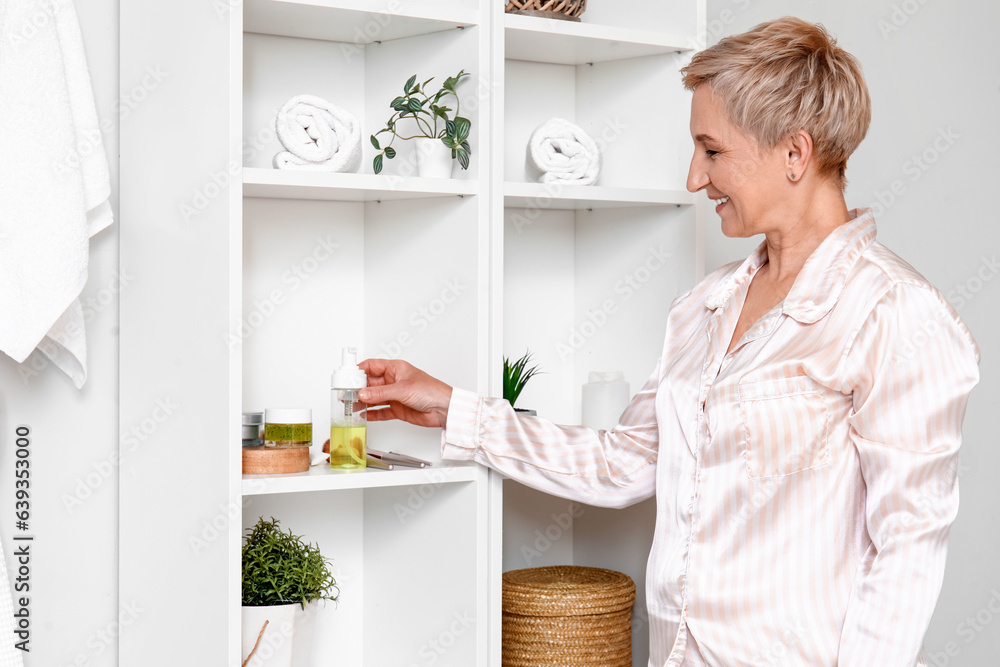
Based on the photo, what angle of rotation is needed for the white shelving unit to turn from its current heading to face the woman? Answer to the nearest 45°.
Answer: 0° — it already faces them

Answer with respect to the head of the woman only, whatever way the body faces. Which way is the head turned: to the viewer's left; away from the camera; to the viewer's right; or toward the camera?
to the viewer's left

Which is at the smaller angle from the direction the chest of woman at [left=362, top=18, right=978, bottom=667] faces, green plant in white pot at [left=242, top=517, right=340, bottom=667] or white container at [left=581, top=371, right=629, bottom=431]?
the green plant in white pot

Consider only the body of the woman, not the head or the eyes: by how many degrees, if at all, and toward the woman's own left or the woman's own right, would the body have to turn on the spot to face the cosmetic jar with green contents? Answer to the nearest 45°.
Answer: approximately 45° to the woman's own right

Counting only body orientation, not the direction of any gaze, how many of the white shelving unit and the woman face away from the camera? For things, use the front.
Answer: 0

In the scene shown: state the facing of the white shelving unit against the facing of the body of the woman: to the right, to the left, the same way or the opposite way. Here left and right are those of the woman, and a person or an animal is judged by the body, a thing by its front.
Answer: to the left

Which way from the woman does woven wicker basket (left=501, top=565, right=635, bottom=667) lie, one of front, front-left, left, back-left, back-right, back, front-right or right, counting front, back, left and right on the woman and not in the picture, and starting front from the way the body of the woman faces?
right

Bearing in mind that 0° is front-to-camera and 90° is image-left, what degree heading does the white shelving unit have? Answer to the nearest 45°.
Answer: approximately 315°

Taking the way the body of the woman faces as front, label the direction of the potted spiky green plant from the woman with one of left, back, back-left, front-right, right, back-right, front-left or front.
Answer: right

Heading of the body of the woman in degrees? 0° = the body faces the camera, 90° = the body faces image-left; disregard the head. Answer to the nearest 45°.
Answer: approximately 45°

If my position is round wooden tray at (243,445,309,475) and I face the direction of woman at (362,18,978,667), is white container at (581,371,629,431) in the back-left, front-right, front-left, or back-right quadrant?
front-left
